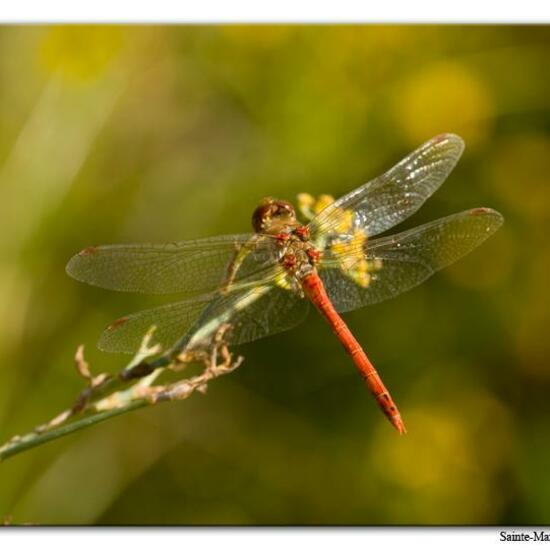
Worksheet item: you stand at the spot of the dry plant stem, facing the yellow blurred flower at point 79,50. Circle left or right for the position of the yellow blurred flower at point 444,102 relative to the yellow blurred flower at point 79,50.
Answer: right

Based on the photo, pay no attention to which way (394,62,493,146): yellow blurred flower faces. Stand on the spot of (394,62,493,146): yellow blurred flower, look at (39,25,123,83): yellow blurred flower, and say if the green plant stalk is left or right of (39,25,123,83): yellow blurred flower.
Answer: left

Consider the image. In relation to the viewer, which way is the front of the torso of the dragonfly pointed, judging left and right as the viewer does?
facing away from the viewer and to the left of the viewer
